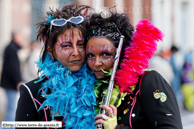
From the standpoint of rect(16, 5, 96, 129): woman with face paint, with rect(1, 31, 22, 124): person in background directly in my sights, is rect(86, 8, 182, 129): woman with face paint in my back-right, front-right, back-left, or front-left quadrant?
back-right

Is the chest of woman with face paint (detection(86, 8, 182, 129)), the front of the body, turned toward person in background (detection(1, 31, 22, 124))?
no

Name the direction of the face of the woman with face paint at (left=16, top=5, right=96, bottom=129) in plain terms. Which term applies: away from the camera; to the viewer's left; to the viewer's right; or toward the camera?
toward the camera

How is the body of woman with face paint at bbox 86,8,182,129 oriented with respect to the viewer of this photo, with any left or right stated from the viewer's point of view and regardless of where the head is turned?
facing the viewer and to the left of the viewer

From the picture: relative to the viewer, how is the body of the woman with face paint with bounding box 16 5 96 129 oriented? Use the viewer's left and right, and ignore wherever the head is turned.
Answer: facing the viewer and to the right of the viewer
